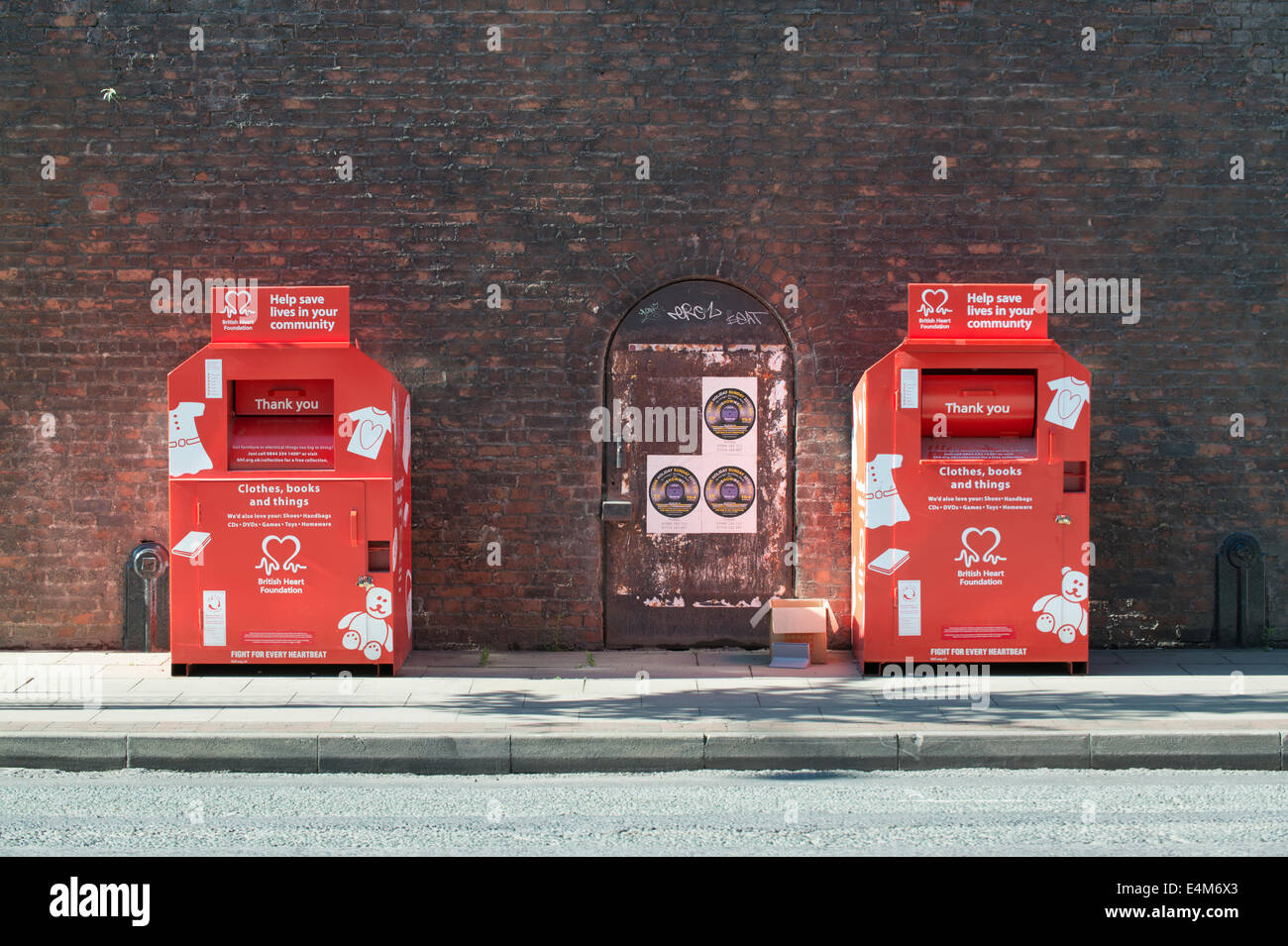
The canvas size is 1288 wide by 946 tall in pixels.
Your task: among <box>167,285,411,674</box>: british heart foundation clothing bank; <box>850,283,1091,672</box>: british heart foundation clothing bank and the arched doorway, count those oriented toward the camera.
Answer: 3

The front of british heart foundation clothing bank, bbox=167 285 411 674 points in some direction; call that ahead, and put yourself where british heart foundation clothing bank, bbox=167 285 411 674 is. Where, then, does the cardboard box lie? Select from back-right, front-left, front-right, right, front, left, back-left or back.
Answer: left

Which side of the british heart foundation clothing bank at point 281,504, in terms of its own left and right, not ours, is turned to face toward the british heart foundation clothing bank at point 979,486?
left

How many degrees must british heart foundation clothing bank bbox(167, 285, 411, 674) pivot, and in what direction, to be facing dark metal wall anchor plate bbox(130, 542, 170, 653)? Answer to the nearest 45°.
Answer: approximately 135° to its right

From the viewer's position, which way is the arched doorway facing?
facing the viewer

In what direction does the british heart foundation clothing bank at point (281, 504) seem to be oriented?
toward the camera

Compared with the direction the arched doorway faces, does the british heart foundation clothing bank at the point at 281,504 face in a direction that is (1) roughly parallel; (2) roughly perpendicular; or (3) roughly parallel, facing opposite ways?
roughly parallel

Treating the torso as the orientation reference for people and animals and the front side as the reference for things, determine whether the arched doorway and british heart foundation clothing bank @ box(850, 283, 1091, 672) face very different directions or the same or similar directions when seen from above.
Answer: same or similar directions

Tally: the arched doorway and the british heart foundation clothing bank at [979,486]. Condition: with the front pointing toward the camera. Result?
2

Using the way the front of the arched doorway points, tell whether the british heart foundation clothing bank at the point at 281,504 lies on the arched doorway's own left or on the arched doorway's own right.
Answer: on the arched doorway's own right

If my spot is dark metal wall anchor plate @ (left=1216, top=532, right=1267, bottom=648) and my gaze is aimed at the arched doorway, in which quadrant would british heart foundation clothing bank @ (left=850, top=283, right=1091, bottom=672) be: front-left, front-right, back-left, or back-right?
front-left

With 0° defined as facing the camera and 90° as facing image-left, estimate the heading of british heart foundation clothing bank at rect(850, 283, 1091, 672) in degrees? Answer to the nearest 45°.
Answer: approximately 0°

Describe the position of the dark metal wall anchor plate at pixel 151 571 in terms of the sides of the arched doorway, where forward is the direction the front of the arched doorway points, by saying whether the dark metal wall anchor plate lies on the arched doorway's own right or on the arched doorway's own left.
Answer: on the arched doorway's own right
